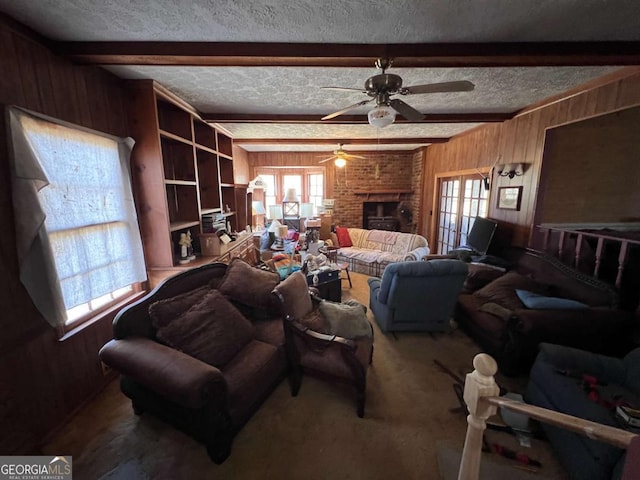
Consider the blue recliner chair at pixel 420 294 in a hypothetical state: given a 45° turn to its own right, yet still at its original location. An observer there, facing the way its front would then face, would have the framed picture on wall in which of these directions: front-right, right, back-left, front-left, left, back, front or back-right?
front-right

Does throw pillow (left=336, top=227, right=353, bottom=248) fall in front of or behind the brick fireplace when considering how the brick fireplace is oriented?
in front

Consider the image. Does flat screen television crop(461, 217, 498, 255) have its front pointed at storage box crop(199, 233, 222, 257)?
yes

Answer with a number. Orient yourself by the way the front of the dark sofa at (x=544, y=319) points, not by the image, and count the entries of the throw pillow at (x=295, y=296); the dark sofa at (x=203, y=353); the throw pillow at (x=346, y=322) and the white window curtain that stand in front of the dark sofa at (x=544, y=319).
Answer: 4

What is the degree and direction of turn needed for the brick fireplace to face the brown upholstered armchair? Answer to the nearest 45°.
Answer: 0° — it already faces it

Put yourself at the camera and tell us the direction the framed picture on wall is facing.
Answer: facing the viewer and to the left of the viewer

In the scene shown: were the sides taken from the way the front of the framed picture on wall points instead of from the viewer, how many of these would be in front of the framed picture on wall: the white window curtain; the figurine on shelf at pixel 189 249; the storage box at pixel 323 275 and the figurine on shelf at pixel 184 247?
4

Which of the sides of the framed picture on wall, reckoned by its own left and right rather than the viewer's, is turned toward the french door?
right

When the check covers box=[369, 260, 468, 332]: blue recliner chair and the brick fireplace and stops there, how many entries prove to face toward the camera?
1

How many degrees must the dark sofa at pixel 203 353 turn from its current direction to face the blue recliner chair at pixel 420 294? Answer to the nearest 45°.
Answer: approximately 45° to its left

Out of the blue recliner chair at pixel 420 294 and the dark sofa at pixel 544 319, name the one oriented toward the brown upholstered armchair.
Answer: the dark sofa

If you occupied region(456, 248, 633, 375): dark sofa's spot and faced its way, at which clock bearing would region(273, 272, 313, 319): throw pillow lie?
The throw pillow is roughly at 12 o'clock from the dark sofa.

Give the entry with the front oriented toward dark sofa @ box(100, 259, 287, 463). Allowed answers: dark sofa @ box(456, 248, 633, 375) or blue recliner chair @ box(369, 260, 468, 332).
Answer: dark sofa @ box(456, 248, 633, 375)

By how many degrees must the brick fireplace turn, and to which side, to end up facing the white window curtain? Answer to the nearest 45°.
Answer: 0° — it already faces it

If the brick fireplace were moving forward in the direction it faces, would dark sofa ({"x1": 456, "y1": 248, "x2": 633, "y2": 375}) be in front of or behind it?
in front

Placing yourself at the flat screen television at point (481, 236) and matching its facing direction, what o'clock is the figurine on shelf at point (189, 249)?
The figurine on shelf is roughly at 12 o'clock from the flat screen television.
